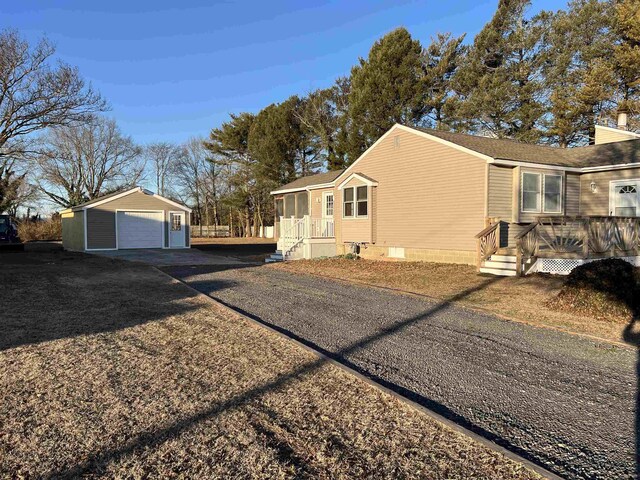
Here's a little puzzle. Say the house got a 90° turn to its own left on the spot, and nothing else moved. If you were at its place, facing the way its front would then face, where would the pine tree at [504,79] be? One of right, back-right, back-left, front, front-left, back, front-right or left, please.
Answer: front-left

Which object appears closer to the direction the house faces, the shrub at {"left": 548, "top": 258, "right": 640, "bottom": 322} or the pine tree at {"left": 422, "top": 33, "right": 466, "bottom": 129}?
the shrub

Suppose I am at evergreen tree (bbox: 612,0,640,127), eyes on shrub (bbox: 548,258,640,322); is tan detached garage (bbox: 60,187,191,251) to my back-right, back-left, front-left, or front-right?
front-right

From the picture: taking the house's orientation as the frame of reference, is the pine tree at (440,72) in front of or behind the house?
behind

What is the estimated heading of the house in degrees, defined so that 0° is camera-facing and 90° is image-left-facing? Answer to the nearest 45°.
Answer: approximately 315°

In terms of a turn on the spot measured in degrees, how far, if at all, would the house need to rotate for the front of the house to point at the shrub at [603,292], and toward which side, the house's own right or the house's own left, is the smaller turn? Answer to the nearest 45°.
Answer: approximately 45° to the house's own right

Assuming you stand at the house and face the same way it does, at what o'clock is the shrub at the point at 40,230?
The shrub is roughly at 5 o'clock from the house.

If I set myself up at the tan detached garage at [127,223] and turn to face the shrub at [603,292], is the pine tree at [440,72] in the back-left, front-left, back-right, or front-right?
front-left

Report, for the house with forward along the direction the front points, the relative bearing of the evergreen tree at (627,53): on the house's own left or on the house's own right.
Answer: on the house's own left

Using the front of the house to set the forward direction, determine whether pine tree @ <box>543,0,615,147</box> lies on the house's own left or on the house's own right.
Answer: on the house's own left

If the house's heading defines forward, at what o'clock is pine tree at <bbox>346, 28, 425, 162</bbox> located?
The pine tree is roughly at 7 o'clock from the house.
